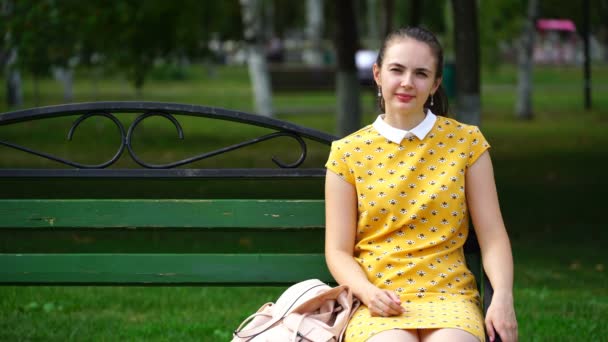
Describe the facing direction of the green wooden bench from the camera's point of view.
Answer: facing the viewer

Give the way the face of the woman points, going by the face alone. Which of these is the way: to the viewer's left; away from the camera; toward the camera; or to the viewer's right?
toward the camera

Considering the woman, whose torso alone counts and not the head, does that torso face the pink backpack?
no

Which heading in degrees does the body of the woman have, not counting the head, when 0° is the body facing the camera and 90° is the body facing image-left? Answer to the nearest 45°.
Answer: approximately 0°
